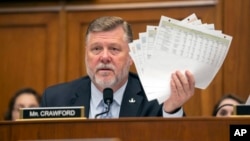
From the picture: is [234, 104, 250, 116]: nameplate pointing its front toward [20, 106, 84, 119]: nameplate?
no

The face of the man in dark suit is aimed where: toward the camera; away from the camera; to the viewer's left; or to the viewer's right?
toward the camera

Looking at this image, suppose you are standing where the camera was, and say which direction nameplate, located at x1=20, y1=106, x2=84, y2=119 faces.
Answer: facing the viewer

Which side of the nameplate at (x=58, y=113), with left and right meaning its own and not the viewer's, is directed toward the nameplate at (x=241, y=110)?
left

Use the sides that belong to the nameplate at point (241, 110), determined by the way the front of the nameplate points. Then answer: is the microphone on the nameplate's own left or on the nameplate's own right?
on the nameplate's own right

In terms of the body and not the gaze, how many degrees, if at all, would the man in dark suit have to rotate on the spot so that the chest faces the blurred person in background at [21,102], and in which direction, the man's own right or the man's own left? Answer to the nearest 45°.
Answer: approximately 135° to the man's own right

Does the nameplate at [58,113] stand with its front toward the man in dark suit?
no

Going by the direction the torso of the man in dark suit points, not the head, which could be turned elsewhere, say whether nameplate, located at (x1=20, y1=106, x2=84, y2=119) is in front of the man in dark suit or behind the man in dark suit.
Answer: in front

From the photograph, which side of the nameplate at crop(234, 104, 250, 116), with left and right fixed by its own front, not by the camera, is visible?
front

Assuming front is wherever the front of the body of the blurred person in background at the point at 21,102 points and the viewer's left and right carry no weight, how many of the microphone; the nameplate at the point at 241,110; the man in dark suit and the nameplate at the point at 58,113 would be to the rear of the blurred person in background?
0

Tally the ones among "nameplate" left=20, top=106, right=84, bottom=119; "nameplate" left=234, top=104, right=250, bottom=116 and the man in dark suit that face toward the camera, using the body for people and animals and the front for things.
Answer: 3

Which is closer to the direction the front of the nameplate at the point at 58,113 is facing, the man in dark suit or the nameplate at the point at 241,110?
the nameplate

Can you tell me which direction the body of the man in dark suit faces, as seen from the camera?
toward the camera

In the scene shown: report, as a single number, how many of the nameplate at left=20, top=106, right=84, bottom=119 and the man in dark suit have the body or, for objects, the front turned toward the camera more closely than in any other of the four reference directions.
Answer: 2
